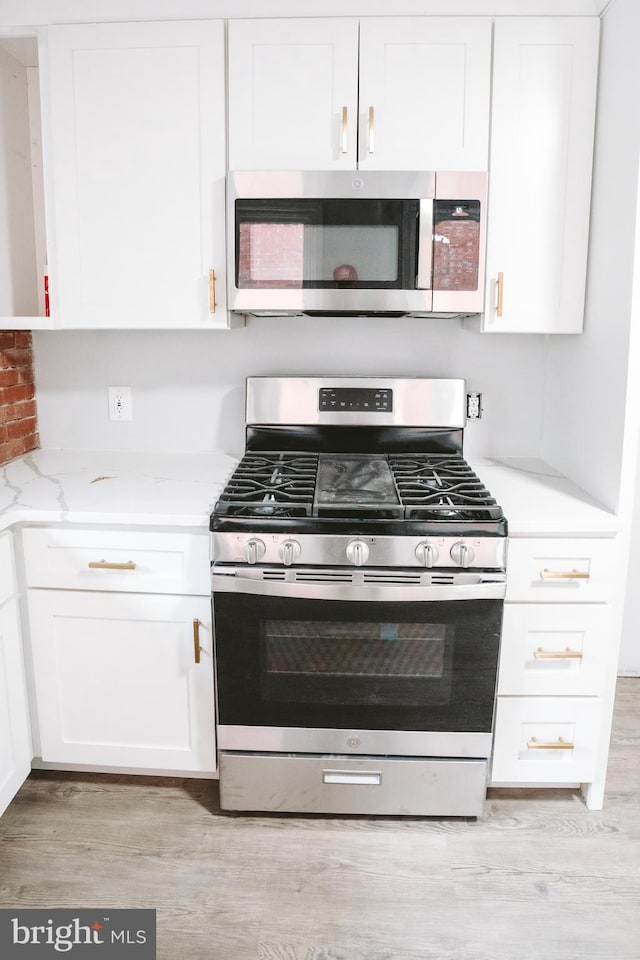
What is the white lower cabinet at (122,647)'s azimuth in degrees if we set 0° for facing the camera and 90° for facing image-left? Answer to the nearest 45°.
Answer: approximately 0°

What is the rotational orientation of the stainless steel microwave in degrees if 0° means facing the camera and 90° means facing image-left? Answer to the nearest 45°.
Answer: approximately 0°

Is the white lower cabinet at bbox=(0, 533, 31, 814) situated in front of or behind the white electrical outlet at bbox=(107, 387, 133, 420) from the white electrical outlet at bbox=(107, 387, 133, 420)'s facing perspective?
in front

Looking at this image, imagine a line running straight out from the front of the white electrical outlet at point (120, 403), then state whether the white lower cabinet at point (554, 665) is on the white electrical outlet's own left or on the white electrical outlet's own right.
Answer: on the white electrical outlet's own left

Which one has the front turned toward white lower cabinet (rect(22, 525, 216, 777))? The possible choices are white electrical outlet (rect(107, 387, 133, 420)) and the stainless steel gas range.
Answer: the white electrical outlet

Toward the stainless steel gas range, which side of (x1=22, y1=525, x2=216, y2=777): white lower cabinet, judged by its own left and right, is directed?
left
